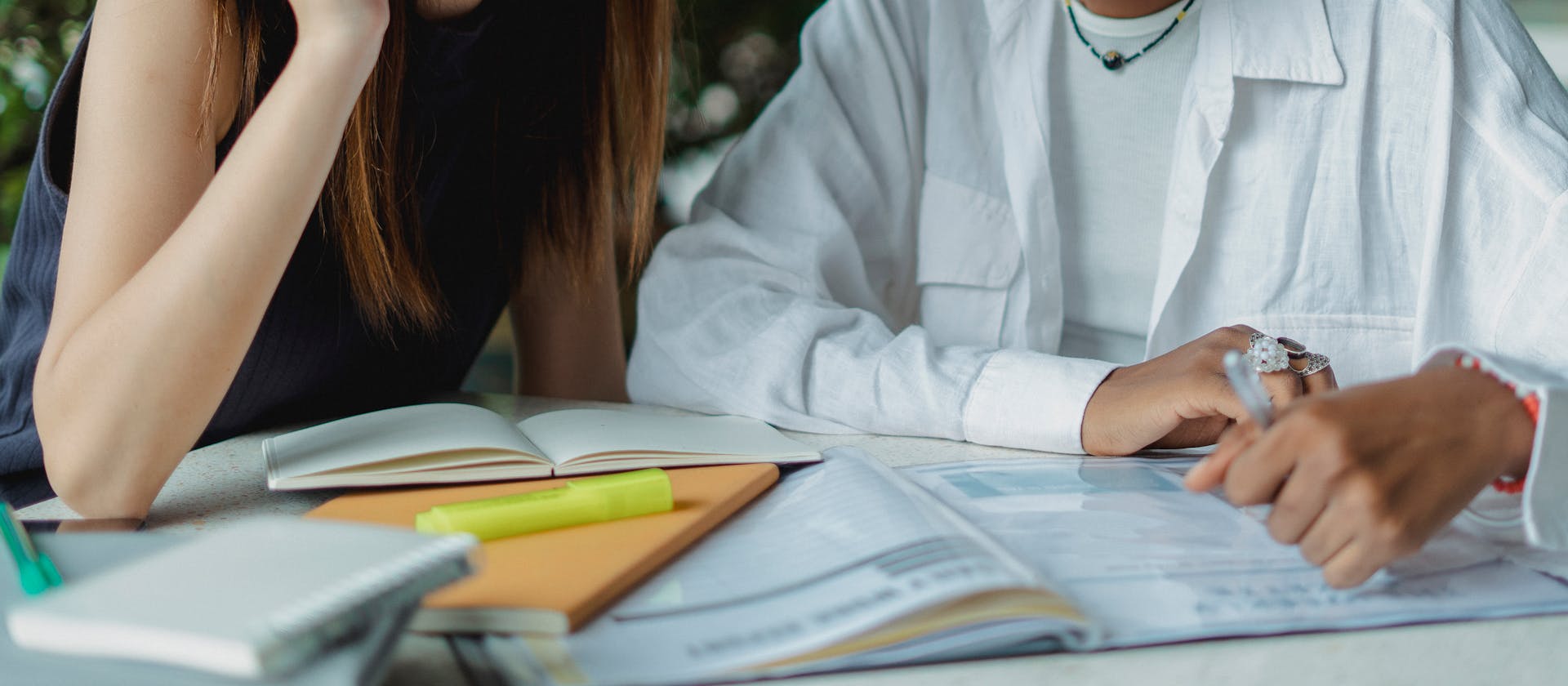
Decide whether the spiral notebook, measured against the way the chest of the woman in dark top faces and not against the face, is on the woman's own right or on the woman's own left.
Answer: on the woman's own right

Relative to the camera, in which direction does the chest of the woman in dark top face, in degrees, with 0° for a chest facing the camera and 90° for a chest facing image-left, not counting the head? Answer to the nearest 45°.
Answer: approximately 315°

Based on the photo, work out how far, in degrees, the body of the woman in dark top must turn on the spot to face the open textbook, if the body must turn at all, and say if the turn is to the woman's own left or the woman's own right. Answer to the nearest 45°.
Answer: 0° — they already face it

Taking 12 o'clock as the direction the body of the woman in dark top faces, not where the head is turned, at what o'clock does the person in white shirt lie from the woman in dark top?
The person in white shirt is roughly at 11 o'clock from the woman in dark top.
